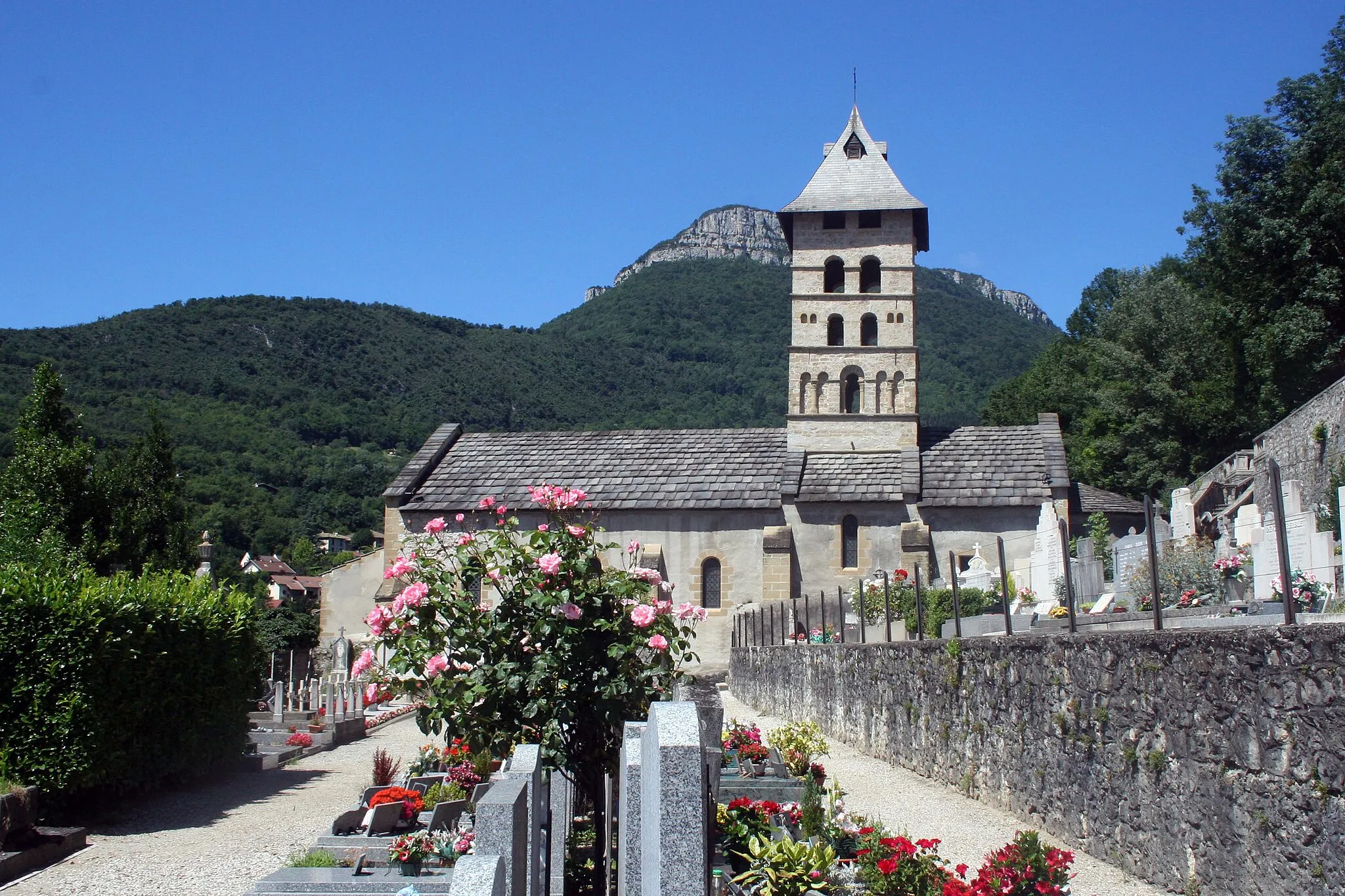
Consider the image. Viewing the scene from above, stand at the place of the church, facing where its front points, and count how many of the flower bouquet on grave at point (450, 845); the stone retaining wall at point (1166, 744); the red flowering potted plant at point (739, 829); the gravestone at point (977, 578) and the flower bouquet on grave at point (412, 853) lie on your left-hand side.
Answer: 5

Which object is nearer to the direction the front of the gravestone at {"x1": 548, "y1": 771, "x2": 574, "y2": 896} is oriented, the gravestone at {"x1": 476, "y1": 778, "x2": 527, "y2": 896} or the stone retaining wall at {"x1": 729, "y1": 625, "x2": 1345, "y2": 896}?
the gravestone

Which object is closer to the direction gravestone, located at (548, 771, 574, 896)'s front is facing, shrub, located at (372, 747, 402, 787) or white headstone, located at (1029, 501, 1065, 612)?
the shrub

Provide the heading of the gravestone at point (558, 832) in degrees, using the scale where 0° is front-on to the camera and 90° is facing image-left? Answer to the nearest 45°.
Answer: approximately 90°

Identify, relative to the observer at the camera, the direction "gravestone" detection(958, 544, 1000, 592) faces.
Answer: facing the viewer and to the left of the viewer

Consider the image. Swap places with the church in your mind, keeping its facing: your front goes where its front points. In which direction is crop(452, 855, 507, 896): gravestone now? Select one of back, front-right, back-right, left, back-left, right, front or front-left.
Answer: left

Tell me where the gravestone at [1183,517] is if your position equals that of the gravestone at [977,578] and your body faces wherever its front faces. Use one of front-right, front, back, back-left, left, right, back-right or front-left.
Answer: left

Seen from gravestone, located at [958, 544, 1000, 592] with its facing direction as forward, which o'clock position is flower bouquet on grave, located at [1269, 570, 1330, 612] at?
The flower bouquet on grave is roughly at 10 o'clock from the gravestone.
